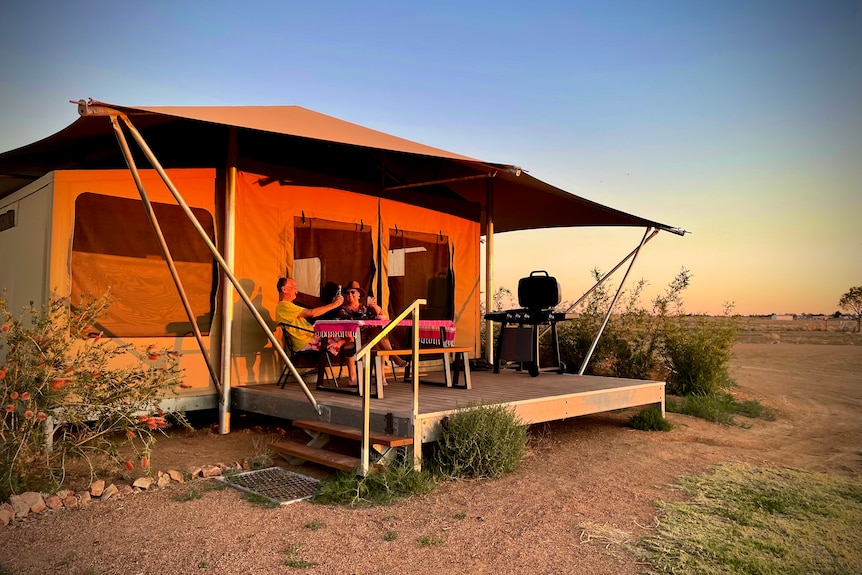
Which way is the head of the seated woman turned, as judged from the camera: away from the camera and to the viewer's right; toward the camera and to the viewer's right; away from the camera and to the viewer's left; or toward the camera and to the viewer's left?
toward the camera and to the viewer's left

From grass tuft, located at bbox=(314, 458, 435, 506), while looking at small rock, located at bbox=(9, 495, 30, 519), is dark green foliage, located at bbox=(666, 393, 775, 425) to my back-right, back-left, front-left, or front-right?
back-right

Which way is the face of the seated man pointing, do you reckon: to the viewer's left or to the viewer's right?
to the viewer's right

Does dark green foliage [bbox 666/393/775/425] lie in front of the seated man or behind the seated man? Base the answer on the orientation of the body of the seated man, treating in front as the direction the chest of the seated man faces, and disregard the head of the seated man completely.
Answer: in front

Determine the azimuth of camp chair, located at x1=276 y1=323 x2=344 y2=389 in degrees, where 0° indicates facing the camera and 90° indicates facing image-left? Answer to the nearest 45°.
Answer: approximately 270°

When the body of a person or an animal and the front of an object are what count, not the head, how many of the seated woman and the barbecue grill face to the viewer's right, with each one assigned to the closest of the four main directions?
0

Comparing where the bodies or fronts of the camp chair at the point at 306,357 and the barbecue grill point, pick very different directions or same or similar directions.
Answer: very different directions

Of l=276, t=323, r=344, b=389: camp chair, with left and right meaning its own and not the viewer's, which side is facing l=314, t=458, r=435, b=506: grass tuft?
right

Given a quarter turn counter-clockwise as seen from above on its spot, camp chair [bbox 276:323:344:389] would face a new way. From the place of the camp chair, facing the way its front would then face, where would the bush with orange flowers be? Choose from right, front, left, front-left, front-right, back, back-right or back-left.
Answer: back-left

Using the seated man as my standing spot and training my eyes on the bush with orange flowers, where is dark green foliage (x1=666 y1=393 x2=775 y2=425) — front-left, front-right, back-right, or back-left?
back-left

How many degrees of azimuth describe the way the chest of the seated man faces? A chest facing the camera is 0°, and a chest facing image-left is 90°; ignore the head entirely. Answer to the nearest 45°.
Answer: approximately 270°

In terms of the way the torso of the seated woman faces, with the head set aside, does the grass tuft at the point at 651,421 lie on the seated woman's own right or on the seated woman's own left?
on the seated woman's own left
